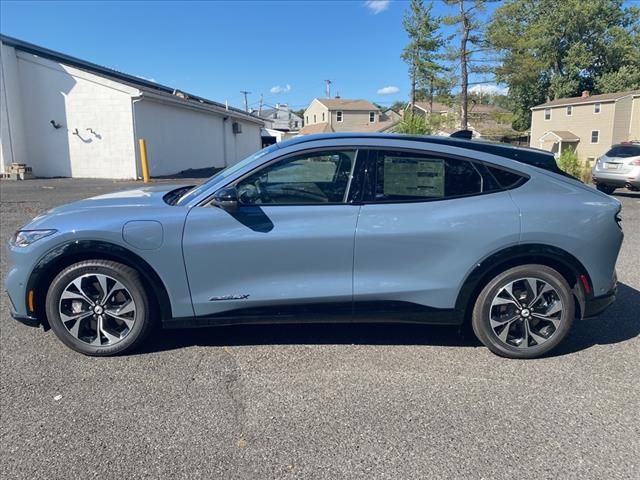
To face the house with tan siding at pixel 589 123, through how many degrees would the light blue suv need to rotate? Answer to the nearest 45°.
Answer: approximately 135° to its right

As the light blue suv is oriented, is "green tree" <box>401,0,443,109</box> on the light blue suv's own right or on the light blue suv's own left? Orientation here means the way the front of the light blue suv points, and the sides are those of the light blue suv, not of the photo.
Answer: on the light blue suv's own right

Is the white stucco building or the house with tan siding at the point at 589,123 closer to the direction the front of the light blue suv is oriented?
the white stucco building

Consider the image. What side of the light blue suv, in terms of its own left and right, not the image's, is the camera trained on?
left

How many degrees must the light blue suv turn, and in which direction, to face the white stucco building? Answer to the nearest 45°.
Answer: approximately 45° to its right

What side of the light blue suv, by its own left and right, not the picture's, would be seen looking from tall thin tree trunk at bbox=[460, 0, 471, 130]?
right

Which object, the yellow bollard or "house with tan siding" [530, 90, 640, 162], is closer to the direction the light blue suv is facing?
the yellow bollard

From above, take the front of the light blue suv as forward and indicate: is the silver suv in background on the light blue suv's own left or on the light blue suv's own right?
on the light blue suv's own right

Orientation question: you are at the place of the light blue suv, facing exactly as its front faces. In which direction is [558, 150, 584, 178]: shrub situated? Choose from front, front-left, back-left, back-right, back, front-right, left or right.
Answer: back-right

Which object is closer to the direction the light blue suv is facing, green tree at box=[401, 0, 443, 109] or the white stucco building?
the white stucco building
